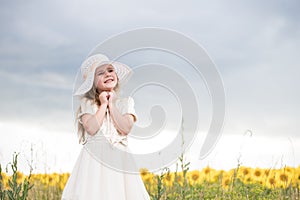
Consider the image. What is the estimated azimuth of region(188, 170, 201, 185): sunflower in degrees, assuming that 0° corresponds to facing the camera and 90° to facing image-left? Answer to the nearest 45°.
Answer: approximately 0°
